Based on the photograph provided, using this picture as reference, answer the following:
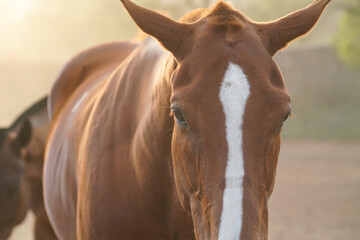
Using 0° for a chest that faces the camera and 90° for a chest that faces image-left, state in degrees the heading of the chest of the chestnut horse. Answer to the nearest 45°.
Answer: approximately 315°
